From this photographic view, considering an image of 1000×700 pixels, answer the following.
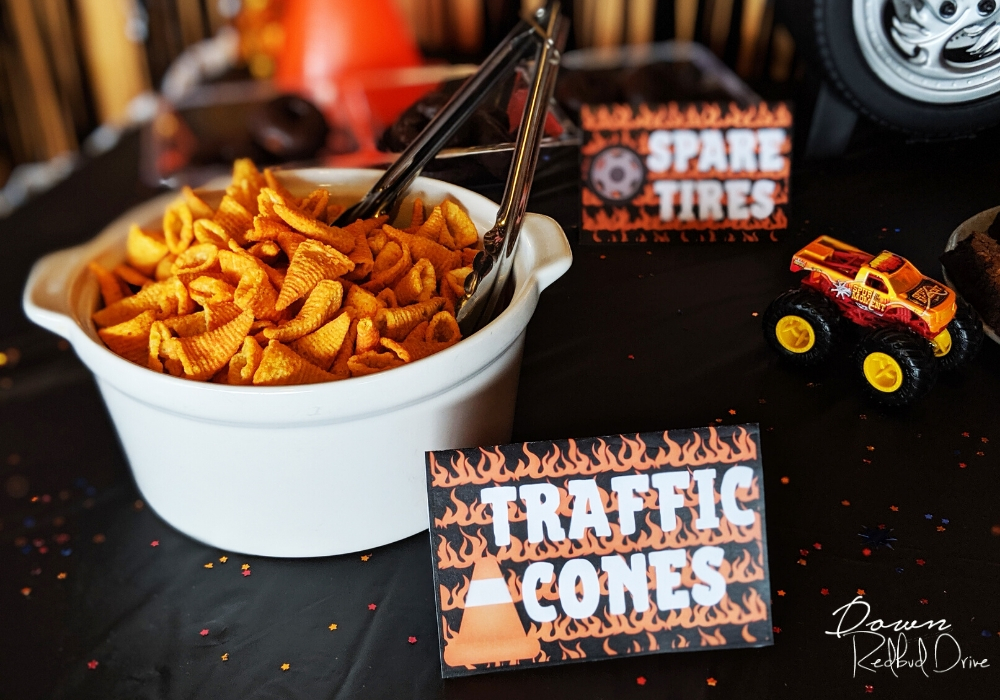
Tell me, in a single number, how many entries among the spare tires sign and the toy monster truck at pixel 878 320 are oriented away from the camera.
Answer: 0

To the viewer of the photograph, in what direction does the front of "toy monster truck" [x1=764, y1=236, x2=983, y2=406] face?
facing the viewer and to the right of the viewer

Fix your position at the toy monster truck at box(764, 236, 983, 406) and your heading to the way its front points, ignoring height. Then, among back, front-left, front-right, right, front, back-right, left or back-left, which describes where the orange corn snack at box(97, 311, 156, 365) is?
right

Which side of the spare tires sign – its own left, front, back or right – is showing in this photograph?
front
